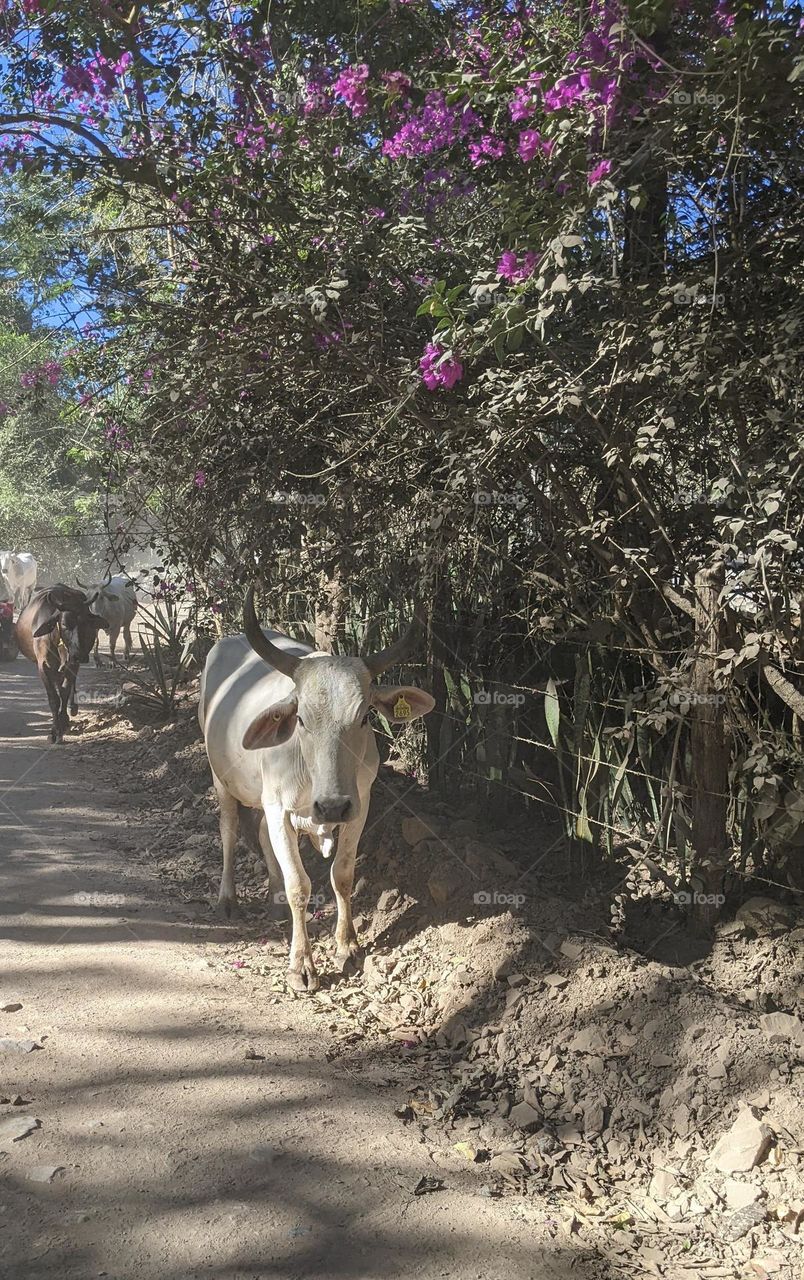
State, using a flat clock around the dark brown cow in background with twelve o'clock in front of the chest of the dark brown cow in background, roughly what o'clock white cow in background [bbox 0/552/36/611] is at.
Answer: The white cow in background is roughly at 6 o'clock from the dark brown cow in background.

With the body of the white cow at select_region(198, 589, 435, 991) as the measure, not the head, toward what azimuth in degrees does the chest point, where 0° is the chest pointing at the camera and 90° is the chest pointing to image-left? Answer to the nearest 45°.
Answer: approximately 315°

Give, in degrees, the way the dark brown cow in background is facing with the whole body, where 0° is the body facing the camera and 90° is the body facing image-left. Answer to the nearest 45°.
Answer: approximately 0°

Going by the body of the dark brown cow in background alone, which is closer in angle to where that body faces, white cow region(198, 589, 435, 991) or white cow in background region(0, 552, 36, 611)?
the white cow

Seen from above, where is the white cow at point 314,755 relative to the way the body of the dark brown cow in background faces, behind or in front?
in front

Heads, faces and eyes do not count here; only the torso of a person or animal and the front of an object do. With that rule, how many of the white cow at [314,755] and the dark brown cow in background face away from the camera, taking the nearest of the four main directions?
0
